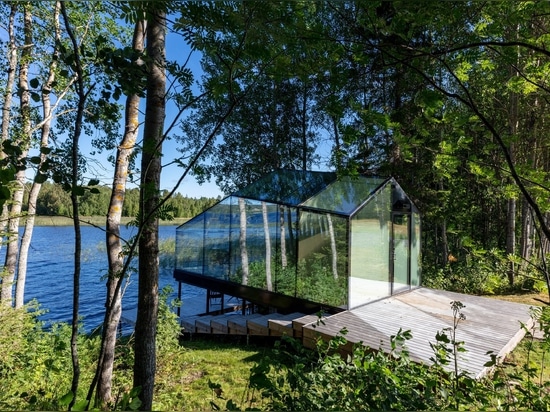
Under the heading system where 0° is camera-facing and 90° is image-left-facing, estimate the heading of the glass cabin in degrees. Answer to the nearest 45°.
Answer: approximately 315°
